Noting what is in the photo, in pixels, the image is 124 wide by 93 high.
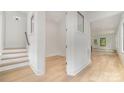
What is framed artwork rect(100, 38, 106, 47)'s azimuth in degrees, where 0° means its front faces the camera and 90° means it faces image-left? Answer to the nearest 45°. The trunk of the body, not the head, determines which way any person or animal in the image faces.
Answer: approximately 0°
